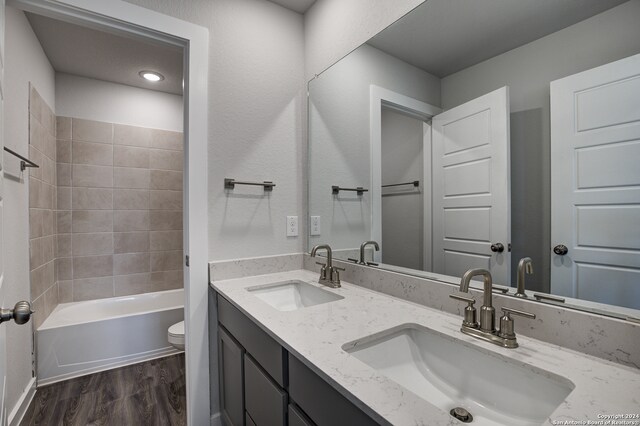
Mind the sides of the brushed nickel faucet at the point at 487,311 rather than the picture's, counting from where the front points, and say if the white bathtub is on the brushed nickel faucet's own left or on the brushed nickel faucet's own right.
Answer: on the brushed nickel faucet's own right

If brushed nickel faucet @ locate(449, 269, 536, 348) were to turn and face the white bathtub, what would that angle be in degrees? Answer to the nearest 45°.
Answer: approximately 45° to its right

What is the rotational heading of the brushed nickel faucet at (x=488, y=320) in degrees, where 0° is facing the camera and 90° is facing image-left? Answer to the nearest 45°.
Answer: approximately 45°

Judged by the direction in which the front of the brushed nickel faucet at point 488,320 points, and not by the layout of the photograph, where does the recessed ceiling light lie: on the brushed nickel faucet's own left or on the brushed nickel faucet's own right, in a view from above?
on the brushed nickel faucet's own right

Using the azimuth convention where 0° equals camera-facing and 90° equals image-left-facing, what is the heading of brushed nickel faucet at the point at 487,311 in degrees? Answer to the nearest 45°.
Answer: approximately 45°
